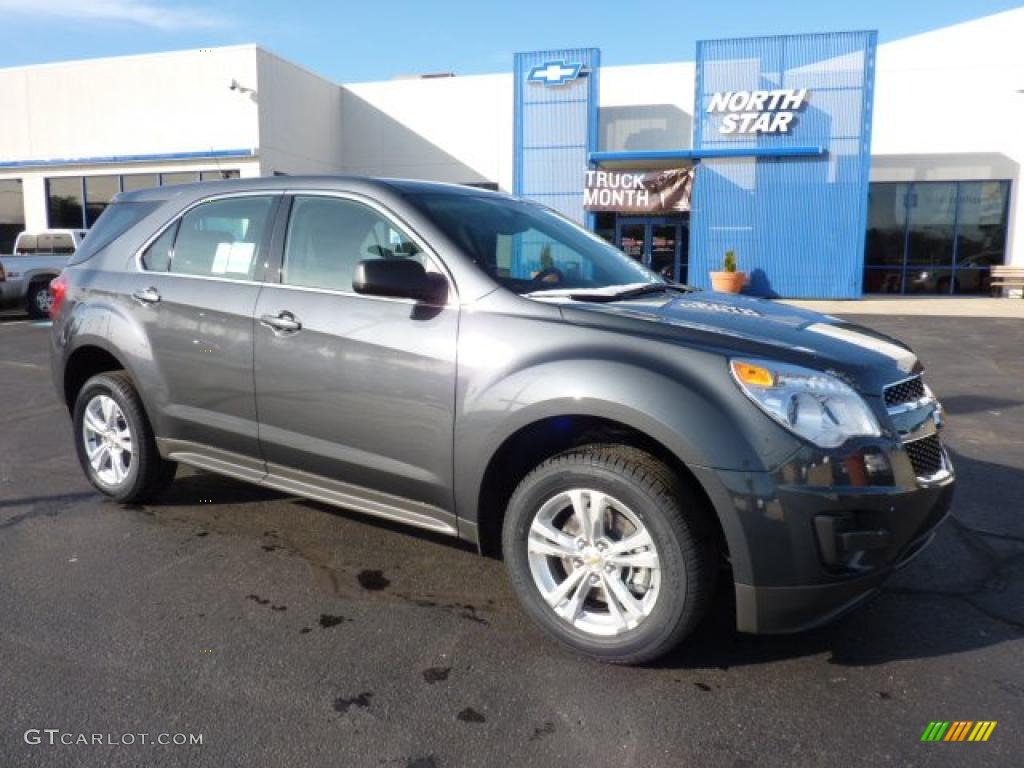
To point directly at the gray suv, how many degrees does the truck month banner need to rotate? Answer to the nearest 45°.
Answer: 0° — it already faces it

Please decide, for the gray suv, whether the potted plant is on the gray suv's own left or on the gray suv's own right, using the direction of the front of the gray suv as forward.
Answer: on the gray suv's own left

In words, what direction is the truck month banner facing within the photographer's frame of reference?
facing the viewer

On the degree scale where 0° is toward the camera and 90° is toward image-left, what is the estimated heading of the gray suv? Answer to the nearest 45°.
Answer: approximately 315°

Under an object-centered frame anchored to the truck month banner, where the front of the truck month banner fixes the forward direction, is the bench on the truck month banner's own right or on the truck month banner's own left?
on the truck month banner's own left

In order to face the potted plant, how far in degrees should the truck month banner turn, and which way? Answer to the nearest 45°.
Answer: approximately 45° to its left

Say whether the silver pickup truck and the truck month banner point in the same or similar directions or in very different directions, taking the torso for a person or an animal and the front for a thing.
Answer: very different directions

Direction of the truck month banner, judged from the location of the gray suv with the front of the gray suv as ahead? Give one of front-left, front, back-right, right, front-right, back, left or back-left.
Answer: back-left

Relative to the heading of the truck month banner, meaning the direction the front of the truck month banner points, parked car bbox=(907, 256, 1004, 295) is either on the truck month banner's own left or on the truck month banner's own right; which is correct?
on the truck month banner's own left

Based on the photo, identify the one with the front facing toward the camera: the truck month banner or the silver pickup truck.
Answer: the truck month banner

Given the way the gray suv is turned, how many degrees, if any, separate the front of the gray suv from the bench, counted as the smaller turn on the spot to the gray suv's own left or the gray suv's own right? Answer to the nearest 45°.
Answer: approximately 90° to the gray suv's own left

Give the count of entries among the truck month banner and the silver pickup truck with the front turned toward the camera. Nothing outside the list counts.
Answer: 1
